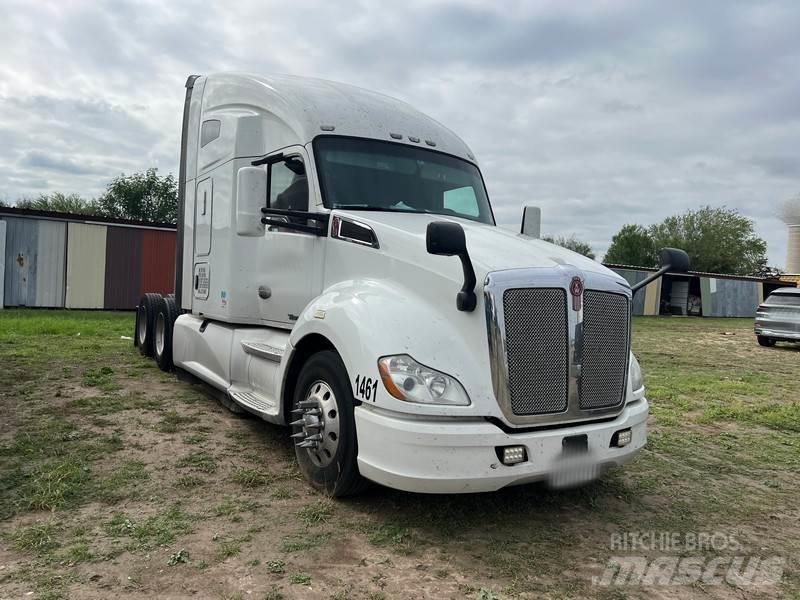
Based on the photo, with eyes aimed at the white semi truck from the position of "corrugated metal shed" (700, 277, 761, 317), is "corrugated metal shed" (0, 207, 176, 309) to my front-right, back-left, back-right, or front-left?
front-right

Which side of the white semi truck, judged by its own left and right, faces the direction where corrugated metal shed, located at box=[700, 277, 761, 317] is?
left

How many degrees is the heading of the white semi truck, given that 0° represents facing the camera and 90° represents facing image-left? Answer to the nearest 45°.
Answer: approximately 315°

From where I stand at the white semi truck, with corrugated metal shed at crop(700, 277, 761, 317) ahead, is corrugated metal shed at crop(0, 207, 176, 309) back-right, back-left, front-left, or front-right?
front-left

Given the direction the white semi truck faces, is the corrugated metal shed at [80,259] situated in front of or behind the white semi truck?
behind

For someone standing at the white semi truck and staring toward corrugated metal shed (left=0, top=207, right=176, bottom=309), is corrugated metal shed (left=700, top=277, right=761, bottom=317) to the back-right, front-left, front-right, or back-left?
front-right
